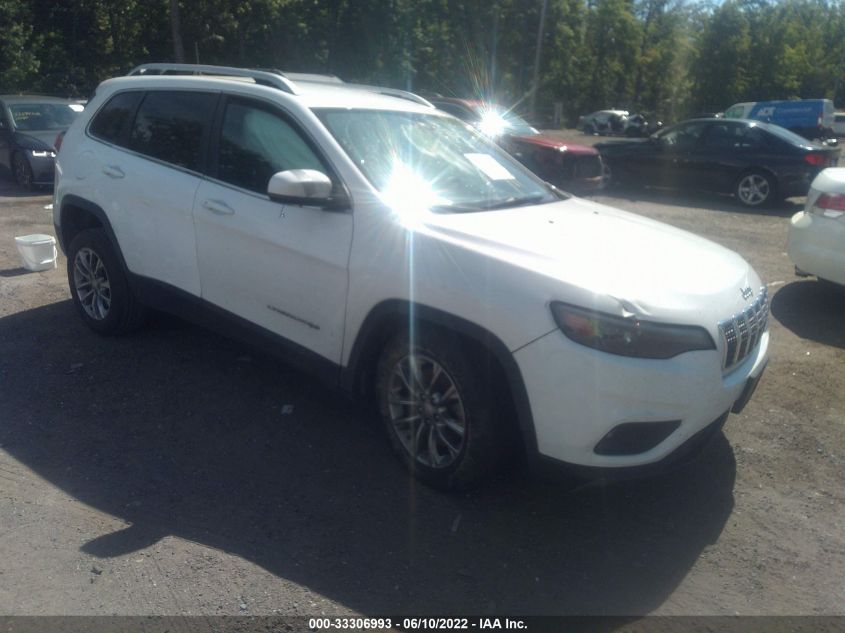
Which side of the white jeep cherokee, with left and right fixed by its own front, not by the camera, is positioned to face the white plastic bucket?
back

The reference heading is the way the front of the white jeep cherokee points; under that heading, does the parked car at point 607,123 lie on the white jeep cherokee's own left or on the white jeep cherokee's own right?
on the white jeep cherokee's own left

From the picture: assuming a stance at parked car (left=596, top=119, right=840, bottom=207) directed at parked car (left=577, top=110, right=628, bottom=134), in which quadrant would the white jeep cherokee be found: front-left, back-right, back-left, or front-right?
back-left

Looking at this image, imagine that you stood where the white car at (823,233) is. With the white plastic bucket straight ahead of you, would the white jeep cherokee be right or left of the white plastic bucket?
left

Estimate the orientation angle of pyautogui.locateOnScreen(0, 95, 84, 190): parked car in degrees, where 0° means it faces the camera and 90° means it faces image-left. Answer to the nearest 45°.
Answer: approximately 315°

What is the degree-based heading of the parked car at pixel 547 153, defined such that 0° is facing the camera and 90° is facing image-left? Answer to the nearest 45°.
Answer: approximately 315°

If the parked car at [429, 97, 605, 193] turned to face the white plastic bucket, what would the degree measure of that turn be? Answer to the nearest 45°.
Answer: approximately 90° to its right

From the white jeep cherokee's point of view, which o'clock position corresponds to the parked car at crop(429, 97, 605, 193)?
The parked car is roughly at 8 o'clock from the white jeep cherokee.
